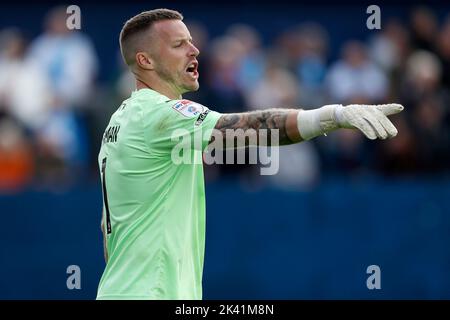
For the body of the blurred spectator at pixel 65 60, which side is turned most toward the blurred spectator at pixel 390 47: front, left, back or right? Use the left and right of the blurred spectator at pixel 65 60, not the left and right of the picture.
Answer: left

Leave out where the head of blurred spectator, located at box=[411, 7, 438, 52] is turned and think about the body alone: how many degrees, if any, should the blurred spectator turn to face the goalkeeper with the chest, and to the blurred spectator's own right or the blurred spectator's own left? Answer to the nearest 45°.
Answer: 0° — they already face them

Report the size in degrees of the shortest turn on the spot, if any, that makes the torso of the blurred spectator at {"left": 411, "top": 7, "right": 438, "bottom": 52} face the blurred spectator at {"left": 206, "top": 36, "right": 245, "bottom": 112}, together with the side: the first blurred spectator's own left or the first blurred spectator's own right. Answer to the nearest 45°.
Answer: approximately 90° to the first blurred spectator's own right

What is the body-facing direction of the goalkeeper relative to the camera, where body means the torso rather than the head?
to the viewer's right

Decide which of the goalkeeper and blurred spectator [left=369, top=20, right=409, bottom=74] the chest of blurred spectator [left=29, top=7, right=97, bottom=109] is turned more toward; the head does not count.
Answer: the goalkeeper

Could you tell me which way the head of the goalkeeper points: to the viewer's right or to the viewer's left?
to the viewer's right

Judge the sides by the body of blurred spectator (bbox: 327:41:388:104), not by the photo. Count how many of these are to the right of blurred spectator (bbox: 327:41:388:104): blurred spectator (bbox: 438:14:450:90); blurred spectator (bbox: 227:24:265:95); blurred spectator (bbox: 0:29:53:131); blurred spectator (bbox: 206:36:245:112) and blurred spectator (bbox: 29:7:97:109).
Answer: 4

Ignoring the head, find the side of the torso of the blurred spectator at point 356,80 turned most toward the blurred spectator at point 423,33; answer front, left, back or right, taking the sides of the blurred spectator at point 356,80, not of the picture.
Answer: left

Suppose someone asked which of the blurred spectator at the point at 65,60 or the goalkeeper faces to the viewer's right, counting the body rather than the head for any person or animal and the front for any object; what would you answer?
the goalkeeper
